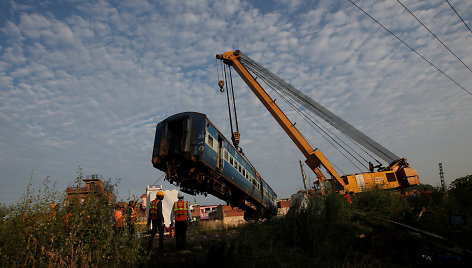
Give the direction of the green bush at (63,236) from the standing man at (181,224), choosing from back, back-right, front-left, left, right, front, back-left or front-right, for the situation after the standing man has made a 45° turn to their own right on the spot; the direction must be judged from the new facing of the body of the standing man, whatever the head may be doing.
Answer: back

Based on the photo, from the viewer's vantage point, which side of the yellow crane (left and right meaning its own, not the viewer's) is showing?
left

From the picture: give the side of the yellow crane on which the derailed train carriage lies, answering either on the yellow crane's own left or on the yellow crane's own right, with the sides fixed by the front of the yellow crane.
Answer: on the yellow crane's own left

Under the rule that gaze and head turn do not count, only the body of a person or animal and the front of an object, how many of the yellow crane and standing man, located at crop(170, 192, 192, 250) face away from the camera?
1

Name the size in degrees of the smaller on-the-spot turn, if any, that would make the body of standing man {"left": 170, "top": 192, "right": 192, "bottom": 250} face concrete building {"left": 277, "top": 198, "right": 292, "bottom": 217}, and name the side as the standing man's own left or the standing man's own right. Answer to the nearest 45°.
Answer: approximately 45° to the standing man's own right

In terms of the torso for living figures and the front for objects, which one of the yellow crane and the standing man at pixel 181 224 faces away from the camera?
the standing man

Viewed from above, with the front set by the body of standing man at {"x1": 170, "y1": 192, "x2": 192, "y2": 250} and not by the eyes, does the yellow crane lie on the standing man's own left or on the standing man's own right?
on the standing man's own right

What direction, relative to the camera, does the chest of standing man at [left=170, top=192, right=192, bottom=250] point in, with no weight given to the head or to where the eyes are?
away from the camera

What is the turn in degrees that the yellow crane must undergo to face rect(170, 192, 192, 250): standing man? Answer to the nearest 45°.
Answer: approximately 90° to its left
